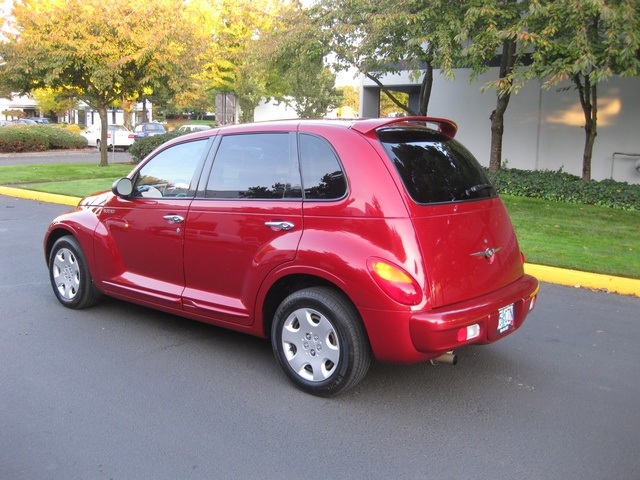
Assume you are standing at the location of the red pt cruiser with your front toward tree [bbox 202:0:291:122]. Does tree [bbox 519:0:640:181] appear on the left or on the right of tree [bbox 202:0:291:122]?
right

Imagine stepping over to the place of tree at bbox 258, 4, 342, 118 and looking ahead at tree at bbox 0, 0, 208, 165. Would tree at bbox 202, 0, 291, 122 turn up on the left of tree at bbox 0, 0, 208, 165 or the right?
right

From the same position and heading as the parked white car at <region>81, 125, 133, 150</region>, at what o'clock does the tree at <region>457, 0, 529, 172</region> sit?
The tree is roughly at 7 o'clock from the parked white car.

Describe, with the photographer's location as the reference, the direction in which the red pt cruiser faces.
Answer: facing away from the viewer and to the left of the viewer

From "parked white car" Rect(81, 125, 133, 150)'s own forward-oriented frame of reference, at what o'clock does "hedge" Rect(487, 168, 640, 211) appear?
The hedge is roughly at 7 o'clock from the parked white car.

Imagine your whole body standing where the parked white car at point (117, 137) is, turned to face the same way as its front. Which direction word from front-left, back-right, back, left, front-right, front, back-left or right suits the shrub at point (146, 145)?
back-left

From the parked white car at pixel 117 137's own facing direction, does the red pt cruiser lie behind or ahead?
behind

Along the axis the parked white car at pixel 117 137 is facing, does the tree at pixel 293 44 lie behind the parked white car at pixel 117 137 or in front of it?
behind

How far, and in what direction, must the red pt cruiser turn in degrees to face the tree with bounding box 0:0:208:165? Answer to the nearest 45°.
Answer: approximately 45° to its right

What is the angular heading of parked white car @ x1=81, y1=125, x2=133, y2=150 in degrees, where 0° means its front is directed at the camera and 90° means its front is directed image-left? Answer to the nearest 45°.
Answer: approximately 135°
